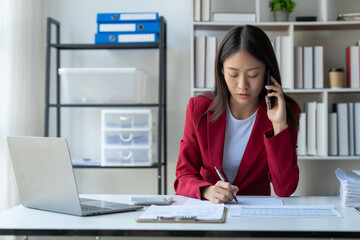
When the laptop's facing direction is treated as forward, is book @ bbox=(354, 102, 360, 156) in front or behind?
in front

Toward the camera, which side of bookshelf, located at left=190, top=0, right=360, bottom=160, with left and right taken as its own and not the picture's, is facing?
front

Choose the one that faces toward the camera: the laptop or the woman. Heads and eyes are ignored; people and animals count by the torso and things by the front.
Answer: the woman

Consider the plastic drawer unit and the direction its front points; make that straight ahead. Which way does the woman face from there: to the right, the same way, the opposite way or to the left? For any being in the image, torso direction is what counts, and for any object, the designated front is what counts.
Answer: the same way

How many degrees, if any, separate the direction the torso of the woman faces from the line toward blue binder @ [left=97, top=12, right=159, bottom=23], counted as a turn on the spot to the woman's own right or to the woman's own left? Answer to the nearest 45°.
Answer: approximately 135° to the woman's own right

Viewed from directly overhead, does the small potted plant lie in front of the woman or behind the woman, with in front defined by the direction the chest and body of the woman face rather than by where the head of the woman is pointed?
behind

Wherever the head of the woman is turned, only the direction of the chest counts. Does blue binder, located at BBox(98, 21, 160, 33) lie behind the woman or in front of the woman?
behind

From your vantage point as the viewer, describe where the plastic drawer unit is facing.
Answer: facing the viewer

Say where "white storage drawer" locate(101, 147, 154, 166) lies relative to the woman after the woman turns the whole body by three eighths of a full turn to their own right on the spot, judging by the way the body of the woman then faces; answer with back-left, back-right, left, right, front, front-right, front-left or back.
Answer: front

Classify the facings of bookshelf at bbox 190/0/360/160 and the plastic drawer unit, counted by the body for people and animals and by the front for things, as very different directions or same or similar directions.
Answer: same or similar directions

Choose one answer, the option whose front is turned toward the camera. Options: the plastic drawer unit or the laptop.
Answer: the plastic drawer unit

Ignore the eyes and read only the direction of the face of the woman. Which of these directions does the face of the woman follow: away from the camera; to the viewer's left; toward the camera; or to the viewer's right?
toward the camera

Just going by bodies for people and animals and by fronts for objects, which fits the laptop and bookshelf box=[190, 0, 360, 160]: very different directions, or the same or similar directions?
very different directions

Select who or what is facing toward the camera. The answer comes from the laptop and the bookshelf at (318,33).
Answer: the bookshelf

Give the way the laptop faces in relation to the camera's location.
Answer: facing away from the viewer and to the right of the viewer

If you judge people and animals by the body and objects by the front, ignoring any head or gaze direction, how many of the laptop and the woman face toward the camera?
1

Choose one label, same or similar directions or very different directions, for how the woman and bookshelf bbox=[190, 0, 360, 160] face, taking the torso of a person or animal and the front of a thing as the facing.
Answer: same or similar directions
